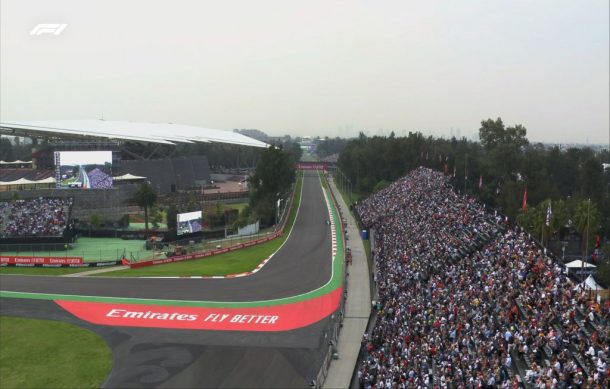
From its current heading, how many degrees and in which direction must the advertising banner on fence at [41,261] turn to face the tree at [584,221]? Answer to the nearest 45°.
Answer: approximately 45° to its left

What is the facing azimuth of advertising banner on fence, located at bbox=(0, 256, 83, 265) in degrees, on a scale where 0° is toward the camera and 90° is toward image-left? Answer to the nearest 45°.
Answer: approximately 0°
